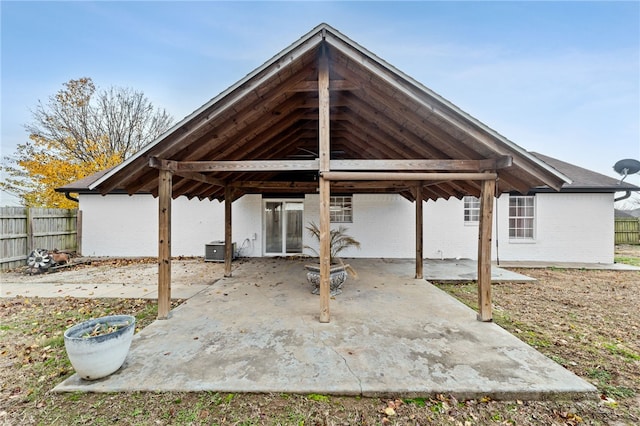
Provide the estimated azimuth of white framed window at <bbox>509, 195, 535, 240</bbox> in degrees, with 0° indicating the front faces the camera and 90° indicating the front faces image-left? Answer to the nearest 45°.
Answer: approximately 0°

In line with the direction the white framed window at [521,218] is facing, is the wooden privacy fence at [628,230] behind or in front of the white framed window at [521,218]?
behind

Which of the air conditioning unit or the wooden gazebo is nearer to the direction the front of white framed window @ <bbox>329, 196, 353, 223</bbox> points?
the wooden gazebo

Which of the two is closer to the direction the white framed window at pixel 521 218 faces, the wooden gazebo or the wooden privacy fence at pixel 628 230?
the wooden gazebo

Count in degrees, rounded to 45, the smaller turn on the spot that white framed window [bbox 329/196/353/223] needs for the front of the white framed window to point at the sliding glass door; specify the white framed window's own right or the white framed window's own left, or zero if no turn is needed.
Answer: approximately 90° to the white framed window's own right

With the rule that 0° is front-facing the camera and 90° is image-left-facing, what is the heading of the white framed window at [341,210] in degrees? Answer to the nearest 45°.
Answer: approximately 0°

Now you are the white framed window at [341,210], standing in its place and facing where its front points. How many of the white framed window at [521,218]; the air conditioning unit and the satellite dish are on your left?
2

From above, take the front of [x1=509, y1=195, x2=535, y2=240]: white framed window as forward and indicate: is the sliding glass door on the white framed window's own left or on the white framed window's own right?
on the white framed window's own right

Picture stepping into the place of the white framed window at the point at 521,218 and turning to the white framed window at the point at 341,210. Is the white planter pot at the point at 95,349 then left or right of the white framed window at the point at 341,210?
left

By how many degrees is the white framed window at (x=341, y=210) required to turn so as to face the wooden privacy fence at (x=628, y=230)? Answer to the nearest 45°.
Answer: approximately 90° to its left

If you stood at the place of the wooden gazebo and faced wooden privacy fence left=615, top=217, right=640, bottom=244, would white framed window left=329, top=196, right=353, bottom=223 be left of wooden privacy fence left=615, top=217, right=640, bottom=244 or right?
left

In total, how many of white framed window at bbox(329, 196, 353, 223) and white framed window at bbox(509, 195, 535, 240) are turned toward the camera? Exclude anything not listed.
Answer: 2
